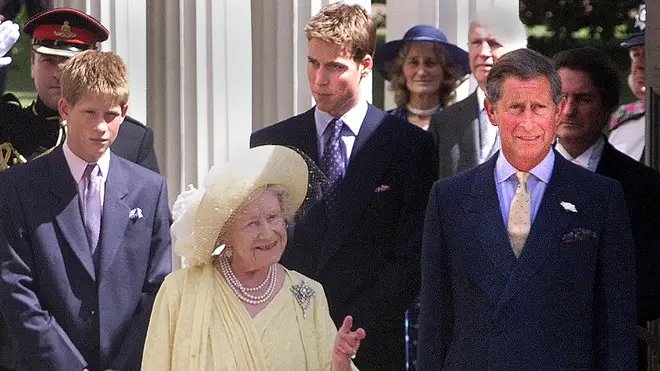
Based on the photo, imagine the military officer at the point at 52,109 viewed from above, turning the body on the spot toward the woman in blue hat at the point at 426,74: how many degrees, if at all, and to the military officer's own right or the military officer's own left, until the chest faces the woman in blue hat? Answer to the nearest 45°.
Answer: approximately 90° to the military officer's own left

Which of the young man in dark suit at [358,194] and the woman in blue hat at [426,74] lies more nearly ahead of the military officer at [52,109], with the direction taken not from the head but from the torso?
the young man in dark suit

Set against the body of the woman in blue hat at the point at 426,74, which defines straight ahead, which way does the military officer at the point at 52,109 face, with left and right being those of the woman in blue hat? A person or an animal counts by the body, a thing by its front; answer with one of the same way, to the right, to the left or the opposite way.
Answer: the same way

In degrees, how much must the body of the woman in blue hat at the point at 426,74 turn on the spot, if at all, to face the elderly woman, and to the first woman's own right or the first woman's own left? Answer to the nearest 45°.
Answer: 0° — they already face them

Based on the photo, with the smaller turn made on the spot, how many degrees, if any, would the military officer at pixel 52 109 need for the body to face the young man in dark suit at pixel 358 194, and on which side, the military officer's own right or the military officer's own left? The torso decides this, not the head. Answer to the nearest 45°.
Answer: approximately 45° to the military officer's own left

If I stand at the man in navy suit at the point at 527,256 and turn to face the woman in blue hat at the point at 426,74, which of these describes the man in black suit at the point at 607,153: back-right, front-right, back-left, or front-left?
front-right

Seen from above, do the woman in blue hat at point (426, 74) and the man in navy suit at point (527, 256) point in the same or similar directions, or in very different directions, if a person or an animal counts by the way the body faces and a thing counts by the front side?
same or similar directions

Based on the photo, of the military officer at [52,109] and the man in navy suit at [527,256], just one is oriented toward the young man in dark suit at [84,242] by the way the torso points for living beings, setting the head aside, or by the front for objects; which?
the military officer

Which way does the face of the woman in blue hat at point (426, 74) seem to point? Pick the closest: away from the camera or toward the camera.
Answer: toward the camera

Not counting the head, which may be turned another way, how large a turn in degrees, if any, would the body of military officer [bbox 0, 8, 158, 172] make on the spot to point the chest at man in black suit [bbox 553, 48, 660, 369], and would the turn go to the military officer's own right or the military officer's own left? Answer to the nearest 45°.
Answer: approximately 45° to the military officer's own left

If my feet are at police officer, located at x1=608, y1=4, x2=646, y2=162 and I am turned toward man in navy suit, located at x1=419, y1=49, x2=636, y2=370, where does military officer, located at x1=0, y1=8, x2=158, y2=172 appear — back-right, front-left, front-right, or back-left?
front-right

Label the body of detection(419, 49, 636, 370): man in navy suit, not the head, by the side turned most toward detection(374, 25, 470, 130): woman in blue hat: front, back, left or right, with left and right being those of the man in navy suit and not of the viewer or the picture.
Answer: back

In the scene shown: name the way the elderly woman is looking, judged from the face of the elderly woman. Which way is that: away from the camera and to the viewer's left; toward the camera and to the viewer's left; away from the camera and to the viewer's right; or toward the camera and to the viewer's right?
toward the camera and to the viewer's right

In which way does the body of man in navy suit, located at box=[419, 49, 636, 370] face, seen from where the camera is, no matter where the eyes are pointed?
toward the camera

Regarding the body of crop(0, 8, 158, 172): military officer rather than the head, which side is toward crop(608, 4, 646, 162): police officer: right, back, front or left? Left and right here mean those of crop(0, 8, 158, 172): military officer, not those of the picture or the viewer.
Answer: left

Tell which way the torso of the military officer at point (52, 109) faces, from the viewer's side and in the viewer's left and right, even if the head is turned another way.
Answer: facing the viewer
